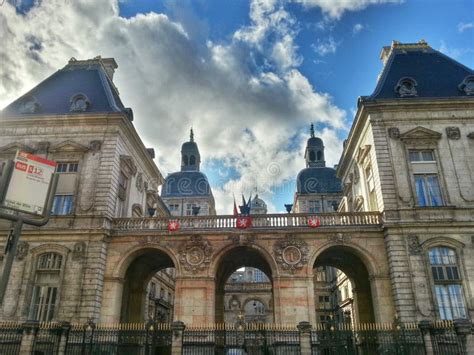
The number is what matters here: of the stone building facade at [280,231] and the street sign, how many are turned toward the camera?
2

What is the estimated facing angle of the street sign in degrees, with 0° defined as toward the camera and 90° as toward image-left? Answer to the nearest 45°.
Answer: approximately 0°

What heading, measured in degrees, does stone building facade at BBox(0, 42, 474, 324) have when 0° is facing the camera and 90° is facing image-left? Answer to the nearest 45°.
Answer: approximately 0°

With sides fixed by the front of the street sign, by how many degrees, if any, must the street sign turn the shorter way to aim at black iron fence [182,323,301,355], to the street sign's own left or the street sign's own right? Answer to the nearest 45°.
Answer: approximately 135° to the street sign's own left

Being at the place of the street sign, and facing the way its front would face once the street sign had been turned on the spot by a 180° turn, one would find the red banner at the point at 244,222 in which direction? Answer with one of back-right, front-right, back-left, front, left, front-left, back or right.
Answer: front-right

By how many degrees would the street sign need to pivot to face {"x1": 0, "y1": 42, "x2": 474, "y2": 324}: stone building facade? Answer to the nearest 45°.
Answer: approximately 135° to its left

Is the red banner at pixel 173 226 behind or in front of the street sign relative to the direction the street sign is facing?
behind

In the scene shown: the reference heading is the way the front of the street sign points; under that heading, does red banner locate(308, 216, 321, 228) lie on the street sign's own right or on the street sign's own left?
on the street sign's own left
